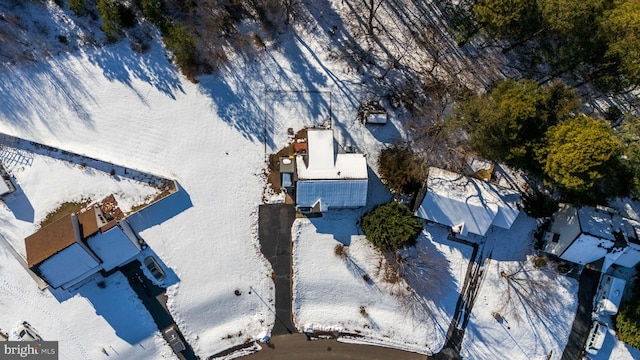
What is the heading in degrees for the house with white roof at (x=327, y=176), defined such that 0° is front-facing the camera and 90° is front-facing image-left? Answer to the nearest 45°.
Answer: approximately 0°

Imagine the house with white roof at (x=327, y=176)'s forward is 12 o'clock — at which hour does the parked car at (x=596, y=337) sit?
The parked car is roughly at 9 o'clock from the house with white roof.

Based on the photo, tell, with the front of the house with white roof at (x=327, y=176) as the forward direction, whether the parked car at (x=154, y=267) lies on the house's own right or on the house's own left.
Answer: on the house's own right

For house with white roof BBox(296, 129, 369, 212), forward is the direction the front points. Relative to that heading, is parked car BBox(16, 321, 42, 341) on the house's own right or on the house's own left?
on the house's own right

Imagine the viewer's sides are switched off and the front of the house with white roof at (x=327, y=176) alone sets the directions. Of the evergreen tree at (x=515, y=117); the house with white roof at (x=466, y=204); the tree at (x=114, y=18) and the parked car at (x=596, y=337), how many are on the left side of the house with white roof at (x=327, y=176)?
3

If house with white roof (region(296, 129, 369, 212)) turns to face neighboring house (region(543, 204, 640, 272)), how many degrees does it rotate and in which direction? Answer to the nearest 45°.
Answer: approximately 90° to its left
